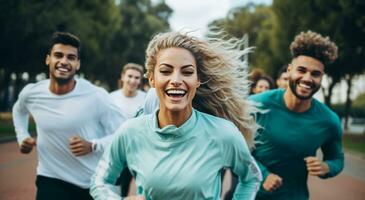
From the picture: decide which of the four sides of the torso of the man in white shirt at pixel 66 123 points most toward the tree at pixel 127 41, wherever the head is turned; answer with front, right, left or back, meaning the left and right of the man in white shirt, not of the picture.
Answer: back

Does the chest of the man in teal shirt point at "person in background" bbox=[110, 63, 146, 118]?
no

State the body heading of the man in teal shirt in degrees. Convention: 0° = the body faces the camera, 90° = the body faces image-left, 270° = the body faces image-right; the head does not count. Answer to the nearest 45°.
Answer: approximately 0°

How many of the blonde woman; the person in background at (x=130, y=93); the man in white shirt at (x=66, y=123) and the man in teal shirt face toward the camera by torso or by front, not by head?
4

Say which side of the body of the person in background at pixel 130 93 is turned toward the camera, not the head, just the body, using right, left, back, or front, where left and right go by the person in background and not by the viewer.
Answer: front

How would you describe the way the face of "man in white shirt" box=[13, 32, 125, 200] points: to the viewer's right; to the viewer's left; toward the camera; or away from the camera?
toward the camera

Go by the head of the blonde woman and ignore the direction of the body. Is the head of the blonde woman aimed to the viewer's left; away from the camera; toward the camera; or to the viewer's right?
toward the camera

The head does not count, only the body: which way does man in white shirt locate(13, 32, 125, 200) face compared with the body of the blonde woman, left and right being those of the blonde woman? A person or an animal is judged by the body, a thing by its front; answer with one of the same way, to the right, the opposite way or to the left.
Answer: the same way

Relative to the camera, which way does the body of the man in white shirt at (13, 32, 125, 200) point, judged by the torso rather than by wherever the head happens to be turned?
toward the camera

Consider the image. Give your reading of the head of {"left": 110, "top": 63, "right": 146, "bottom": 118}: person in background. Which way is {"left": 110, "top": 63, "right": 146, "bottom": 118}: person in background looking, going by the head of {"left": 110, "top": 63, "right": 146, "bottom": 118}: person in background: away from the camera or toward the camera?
toward the camera

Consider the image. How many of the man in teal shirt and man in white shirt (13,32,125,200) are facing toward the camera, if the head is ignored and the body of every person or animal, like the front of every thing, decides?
2

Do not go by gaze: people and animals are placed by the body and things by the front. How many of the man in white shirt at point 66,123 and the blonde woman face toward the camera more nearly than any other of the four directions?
2

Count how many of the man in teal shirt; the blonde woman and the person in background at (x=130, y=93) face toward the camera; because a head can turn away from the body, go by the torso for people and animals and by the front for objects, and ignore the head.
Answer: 3

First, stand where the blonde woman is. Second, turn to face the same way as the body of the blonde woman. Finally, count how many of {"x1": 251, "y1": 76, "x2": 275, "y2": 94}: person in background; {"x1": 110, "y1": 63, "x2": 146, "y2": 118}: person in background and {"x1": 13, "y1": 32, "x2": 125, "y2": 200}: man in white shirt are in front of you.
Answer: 0

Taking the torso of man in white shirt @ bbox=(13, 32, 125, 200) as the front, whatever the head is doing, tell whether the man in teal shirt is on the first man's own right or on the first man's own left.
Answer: on the first man's own left

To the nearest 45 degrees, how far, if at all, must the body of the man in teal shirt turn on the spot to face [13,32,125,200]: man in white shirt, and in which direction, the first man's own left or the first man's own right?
approximately 90° to the first man's own right

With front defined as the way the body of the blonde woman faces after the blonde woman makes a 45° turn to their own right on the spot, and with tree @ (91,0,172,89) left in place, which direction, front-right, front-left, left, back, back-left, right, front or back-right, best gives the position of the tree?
back-right

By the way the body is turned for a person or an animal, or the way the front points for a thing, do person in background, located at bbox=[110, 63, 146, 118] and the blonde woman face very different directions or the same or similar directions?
same or similar directions
